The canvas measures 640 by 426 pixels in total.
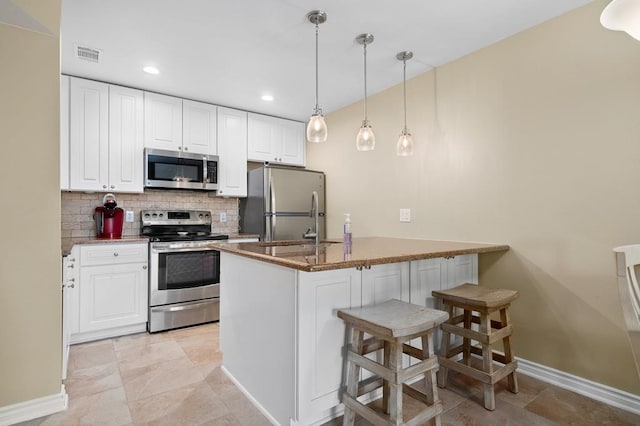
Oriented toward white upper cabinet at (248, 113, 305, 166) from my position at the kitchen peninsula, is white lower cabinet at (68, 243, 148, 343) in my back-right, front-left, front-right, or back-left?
front-left

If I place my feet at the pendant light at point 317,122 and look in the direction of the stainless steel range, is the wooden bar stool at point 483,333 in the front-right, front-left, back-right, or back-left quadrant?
back-right

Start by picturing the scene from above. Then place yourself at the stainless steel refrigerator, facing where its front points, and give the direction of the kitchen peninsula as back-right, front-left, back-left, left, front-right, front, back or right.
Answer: front-right

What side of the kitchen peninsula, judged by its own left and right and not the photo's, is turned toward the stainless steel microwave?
back

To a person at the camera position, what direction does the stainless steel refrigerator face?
facing the viewer and to the right of the viewer

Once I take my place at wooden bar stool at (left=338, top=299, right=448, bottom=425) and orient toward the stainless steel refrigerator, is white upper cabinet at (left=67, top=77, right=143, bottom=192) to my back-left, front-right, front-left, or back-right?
front-left

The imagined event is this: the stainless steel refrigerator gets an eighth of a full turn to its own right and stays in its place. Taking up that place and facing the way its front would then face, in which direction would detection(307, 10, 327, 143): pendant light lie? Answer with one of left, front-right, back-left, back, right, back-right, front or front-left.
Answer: front

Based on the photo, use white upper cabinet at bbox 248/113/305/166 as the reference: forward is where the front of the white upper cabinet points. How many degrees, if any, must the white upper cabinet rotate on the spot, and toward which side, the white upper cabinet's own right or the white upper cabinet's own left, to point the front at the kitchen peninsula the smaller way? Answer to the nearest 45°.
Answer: approximately 45° to the white upper cabinet's own right

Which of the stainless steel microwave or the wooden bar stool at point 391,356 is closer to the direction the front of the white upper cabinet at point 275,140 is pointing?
the wooden bar stool

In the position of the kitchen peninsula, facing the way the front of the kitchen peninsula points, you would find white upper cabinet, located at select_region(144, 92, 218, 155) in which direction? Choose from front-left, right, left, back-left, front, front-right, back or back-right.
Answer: back

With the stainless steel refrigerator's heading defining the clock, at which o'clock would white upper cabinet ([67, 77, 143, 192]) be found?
The white upper cabinet is roughly at 4 o'clock from the stainless steel refrigerator.

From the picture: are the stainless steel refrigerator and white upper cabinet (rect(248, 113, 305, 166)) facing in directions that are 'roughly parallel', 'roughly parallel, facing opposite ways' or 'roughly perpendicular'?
roughly parallel

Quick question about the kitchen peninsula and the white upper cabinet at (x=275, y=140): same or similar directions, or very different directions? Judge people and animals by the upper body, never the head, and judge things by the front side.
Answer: same or similar directions

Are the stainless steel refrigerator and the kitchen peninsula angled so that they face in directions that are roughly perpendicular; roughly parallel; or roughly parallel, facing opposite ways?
roughly parallel

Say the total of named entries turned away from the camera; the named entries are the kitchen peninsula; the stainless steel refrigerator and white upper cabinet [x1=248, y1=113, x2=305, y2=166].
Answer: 0

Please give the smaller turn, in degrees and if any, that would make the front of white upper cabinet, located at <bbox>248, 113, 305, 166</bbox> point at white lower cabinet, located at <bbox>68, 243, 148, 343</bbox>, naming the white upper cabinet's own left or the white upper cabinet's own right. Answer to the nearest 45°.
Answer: approximately 90° to the white upper cabinet's own right

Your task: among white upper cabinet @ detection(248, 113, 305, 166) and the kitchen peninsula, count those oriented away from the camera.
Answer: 0

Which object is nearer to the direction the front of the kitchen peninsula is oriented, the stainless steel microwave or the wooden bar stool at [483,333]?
the wooden bar stool

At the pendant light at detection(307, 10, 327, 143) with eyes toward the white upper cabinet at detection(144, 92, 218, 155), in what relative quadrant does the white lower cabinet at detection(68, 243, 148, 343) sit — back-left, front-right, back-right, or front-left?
front-left
